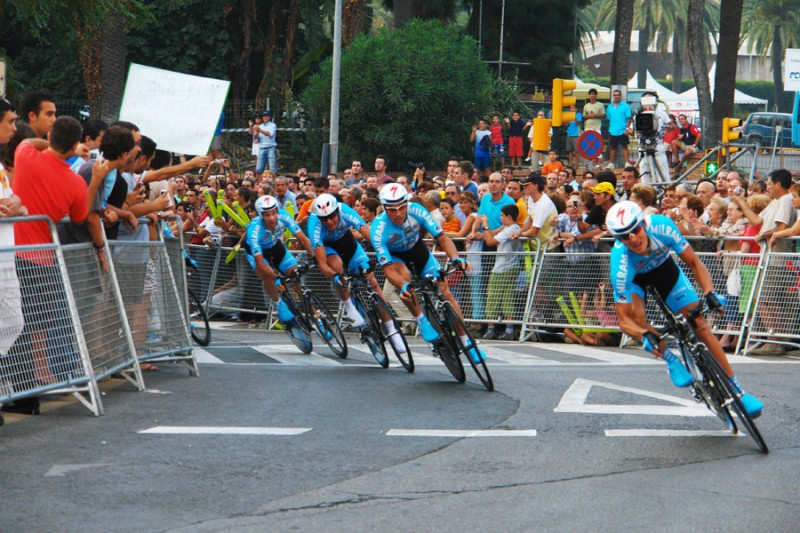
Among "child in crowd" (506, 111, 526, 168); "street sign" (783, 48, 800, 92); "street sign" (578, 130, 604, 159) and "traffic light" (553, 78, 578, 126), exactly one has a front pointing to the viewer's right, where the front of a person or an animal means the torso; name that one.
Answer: the traffic light

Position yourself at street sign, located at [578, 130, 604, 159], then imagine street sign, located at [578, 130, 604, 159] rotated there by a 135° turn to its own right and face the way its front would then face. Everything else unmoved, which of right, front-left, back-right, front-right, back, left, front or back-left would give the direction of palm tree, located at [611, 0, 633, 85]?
front-right

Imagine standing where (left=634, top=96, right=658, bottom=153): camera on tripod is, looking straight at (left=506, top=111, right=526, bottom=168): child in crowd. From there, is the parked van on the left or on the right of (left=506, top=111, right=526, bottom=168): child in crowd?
right

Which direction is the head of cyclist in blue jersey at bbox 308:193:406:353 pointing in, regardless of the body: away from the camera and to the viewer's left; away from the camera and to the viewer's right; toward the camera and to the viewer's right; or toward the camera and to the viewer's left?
toward the camera and to the viewer's right

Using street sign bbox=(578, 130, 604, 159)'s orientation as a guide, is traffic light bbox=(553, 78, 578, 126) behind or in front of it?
behind

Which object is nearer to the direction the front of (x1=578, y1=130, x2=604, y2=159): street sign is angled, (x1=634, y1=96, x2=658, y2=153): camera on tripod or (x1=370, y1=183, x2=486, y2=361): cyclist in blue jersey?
the cyclist in blue jersey

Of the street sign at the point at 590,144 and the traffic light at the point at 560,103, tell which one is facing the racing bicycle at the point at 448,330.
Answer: the street sign
